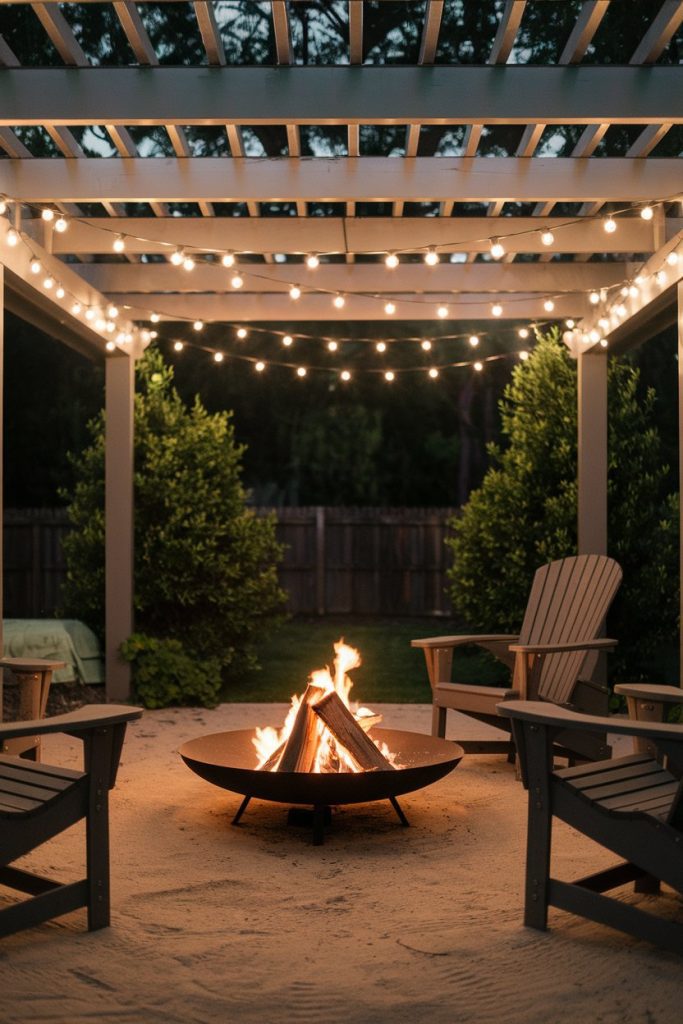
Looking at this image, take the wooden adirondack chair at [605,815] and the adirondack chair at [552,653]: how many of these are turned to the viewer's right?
0

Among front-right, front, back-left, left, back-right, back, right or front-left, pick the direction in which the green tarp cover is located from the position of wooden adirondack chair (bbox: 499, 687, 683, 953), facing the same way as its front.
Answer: front

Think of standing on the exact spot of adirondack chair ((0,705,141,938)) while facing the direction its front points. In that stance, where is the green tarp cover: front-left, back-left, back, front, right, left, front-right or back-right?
front-left

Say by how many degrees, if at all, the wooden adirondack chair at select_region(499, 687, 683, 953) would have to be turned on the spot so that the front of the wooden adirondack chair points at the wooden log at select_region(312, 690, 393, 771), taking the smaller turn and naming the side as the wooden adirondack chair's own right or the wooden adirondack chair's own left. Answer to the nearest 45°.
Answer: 0° — it already faces it

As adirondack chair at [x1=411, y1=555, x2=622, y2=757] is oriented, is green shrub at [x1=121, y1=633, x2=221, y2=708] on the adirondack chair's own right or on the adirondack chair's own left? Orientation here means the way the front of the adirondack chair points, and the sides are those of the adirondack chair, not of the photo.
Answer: on the adirondack chair's own right

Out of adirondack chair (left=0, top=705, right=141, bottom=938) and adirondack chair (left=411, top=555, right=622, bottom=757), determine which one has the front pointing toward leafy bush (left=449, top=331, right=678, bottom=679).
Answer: adirondack chair (left=0, top=705, right=141, bottom=938)

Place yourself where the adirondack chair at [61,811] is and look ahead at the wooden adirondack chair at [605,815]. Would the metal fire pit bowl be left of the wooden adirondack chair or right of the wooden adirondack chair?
left

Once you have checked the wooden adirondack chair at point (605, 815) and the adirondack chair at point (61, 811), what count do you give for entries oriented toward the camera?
0

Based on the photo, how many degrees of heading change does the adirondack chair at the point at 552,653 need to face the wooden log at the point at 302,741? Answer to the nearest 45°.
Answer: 0° — it already faces it

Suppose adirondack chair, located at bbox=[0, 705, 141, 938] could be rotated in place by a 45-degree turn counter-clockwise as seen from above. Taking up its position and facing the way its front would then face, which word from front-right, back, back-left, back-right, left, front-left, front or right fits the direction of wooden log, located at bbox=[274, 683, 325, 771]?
front-right

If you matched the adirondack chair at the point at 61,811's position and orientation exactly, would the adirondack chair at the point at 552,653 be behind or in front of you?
in front

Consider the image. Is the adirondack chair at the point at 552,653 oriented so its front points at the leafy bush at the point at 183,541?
no

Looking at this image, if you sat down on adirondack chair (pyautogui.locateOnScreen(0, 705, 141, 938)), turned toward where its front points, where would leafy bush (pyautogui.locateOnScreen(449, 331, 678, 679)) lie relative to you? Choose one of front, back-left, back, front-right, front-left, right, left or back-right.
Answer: front

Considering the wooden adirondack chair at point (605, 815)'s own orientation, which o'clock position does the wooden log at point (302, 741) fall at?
The wooden log is roughly at 12 o'clock from the wooden adirondack chair.

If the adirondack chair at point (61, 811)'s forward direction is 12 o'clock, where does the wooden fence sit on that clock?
The wooden fence is roughly at 11 o'clock from the adirondack chair.

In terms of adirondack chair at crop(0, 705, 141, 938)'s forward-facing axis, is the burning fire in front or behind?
in front

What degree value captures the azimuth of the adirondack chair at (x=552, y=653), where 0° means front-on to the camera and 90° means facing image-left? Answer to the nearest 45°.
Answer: approximately 45°

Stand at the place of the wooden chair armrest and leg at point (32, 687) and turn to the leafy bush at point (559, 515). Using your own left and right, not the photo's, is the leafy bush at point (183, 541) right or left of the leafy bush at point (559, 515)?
left

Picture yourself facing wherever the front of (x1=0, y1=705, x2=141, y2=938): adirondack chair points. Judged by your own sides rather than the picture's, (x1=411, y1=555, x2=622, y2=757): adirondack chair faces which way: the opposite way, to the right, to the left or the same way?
the opposite way

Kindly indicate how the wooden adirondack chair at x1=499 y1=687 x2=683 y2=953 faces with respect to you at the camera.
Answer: facing away from the viewer and to the left of the viewer
